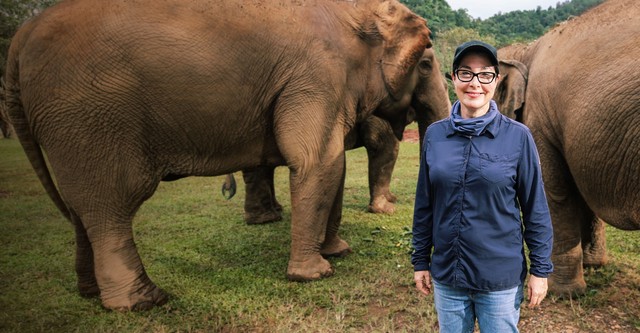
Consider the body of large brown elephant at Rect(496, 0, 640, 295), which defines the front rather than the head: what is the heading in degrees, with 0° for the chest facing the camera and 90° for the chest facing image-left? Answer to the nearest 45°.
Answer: approximately 135°

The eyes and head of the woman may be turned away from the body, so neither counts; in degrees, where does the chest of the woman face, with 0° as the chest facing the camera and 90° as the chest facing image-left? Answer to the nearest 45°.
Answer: approximately 0°

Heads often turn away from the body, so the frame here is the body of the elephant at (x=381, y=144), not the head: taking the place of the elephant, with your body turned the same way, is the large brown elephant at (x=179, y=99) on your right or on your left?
on your right

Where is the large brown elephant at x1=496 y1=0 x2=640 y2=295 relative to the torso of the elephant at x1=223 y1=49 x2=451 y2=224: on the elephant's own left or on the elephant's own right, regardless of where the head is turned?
on the elephant's own right

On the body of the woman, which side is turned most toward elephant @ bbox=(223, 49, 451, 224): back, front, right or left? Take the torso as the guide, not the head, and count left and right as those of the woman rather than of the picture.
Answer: back

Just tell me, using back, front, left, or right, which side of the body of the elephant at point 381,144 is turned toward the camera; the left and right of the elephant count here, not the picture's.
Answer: right

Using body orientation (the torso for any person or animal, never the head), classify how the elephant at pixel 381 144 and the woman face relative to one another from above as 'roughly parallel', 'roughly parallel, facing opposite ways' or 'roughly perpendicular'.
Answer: roughly perpendicular

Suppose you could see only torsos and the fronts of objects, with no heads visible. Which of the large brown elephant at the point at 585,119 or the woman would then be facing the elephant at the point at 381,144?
the large brown elephant

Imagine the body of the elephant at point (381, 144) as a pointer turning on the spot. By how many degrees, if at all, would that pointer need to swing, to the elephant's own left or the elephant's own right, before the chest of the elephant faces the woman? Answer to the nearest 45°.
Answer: approximately 90° to the elephant's own right

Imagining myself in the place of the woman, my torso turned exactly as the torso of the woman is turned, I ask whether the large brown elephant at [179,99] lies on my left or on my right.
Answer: on my right
